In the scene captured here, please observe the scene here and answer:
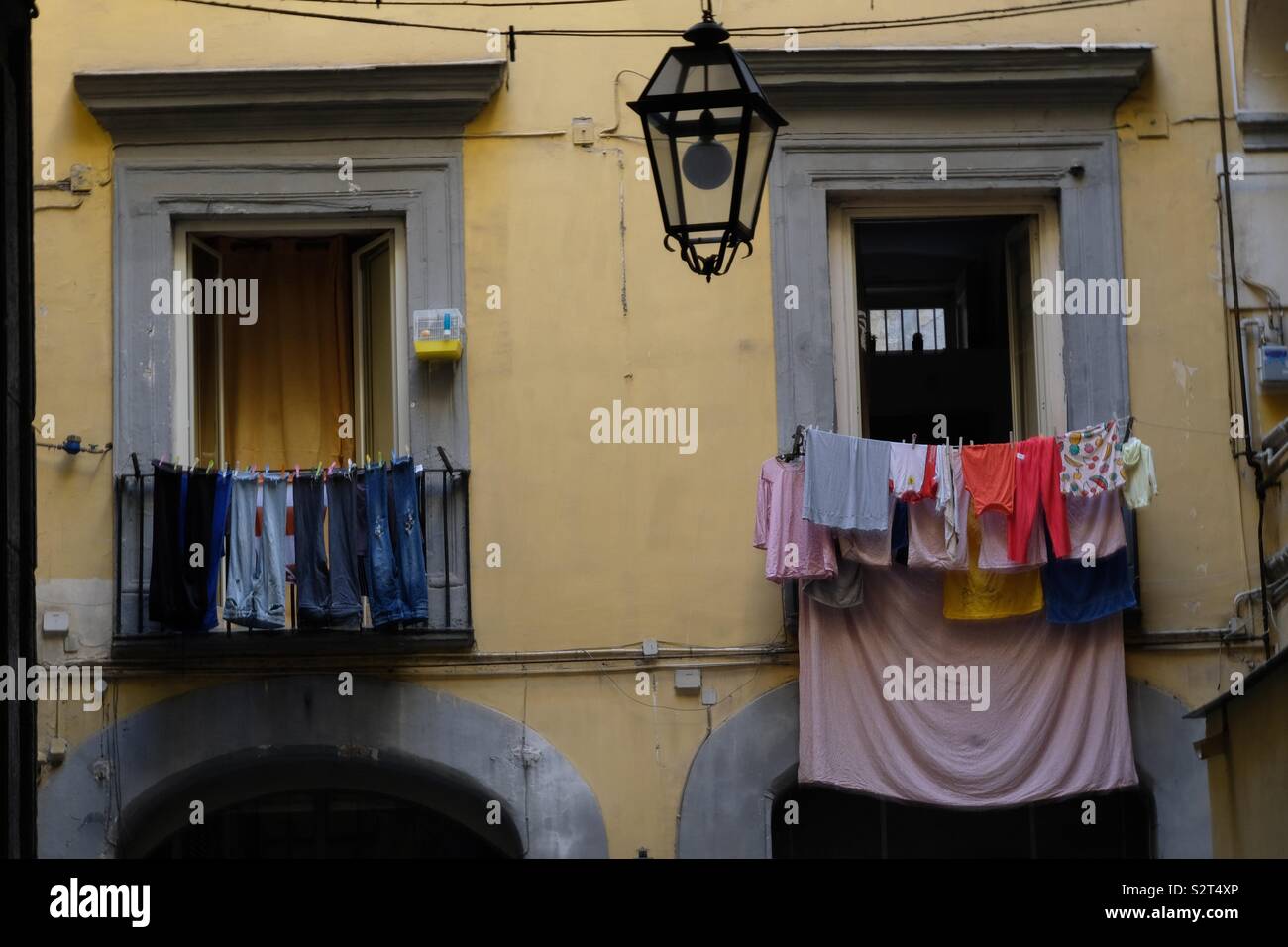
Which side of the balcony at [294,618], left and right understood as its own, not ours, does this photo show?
front

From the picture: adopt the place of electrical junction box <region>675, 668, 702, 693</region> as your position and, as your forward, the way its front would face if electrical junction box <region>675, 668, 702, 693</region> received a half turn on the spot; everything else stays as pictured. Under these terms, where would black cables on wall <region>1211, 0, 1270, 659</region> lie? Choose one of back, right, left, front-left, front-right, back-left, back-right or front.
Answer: right

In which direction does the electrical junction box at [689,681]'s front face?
toward the camera

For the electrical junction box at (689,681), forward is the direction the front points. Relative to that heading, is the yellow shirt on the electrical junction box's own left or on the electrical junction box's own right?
on the electrical junction box's own left
